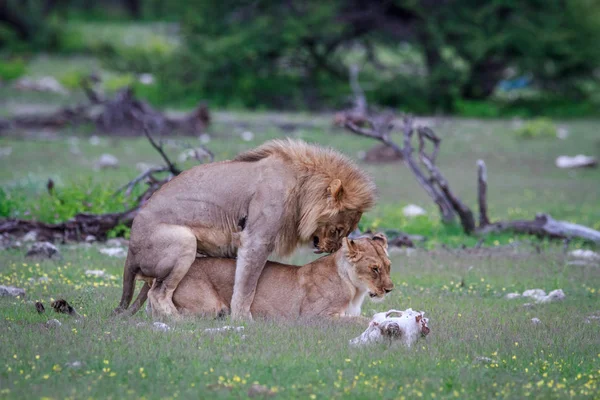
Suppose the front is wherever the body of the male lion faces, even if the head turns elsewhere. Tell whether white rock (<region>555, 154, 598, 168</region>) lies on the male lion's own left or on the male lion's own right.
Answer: on the male lion's own left

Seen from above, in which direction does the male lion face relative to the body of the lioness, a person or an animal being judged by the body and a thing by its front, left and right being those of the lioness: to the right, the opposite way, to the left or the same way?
the same way

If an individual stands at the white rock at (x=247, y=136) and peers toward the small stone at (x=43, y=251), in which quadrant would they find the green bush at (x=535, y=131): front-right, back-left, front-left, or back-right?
back-left

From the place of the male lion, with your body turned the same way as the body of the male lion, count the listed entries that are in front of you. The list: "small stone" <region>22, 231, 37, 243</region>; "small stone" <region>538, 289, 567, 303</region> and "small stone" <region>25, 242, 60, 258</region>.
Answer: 1

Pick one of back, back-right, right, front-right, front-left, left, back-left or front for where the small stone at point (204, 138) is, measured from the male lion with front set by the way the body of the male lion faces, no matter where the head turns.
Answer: left

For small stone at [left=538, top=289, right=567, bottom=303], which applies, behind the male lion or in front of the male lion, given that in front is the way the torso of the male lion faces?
in front

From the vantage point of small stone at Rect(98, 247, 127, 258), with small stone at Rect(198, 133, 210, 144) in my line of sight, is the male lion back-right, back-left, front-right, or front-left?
back-right

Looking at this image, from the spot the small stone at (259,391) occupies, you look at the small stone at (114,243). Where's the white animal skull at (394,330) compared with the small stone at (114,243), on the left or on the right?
right

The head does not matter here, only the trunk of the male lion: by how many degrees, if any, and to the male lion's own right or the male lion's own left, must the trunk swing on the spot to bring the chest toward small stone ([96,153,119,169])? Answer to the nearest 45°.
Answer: approximately 90° to the male lion's own left

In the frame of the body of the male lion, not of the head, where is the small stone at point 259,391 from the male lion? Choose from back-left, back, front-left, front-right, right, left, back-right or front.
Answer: right

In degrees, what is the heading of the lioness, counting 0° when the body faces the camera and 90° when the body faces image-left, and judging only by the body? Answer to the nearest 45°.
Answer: approximately 270°

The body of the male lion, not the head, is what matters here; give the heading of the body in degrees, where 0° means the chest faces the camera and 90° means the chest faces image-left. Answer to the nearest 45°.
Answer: approximately 270°

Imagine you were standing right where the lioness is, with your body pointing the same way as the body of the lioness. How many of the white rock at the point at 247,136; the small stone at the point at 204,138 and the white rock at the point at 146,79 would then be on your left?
3

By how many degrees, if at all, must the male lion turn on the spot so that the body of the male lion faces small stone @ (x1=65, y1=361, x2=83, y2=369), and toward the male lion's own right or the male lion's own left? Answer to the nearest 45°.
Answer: approximately 135° to the male lion's own right

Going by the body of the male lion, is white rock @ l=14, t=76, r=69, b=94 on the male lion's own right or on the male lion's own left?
on the male lion's own left

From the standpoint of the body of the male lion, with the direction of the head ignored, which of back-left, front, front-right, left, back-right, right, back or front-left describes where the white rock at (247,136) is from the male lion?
left

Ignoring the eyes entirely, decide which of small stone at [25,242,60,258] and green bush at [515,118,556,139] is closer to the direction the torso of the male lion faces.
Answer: the green bush

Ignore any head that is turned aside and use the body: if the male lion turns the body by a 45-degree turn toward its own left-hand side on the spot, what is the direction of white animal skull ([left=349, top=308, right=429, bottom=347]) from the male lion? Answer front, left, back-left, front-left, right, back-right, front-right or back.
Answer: right

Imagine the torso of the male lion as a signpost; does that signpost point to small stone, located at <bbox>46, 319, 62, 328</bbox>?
no

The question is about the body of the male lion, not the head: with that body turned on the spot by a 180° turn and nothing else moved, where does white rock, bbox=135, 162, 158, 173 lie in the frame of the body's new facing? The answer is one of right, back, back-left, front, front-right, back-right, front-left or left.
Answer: right

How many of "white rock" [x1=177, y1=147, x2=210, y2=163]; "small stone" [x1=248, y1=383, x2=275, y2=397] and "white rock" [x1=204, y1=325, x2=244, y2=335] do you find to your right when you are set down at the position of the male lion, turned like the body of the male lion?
2
